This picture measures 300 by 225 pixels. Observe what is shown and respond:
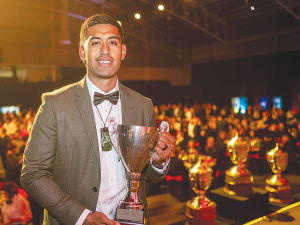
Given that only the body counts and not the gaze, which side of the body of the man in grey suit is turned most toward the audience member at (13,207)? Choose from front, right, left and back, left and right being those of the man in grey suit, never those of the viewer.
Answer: back

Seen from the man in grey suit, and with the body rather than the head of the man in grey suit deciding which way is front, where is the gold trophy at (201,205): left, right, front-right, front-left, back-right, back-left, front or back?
back-left

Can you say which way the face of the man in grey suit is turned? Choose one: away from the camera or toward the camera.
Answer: toward the camera

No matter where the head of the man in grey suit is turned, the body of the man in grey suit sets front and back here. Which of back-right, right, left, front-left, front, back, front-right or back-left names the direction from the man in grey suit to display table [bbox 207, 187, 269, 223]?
back-left

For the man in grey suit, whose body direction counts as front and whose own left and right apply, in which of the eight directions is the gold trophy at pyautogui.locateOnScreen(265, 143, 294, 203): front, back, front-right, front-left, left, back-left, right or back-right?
back-left

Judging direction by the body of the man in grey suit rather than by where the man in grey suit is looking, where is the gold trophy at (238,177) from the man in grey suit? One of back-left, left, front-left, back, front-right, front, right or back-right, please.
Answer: back-left

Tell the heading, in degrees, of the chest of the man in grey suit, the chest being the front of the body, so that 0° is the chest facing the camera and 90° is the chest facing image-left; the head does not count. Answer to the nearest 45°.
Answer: approximately 0°
